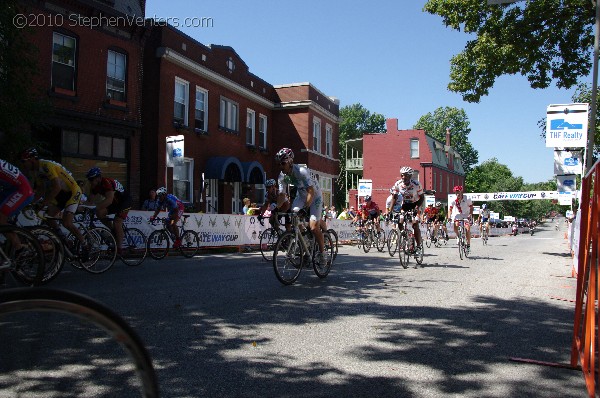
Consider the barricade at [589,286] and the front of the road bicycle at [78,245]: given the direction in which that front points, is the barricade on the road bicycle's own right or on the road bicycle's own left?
on the road bicycle's own left

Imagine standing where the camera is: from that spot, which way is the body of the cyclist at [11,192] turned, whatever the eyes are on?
to the viewer's left

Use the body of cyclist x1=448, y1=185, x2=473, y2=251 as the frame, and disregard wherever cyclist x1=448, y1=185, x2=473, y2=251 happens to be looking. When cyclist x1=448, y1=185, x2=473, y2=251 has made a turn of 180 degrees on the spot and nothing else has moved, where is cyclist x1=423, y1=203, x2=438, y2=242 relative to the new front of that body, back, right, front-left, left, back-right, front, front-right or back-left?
front

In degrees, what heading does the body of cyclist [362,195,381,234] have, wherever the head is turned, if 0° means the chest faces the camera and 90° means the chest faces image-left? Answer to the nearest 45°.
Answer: approximately 45°

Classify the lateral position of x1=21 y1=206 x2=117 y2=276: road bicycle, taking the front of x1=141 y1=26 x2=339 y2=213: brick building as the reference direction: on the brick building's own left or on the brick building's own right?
on the brick building's own right

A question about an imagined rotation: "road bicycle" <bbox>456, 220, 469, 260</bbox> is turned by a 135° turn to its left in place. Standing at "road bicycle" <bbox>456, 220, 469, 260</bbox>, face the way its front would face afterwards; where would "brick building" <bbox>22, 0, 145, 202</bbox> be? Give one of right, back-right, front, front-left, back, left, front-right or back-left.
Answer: back-left

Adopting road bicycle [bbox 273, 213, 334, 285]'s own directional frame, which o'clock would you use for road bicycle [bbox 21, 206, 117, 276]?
road bicycle [bbox 21, 206, 117, 276] is roughly at 2 o'clock from road bicycle [bbox 273, 213, 334, 285].

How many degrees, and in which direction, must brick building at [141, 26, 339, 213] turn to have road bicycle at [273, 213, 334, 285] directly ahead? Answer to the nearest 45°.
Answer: approximately 45° to its right

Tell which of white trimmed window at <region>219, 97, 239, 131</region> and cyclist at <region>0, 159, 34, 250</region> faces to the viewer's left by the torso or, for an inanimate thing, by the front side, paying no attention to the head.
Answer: the cyclist

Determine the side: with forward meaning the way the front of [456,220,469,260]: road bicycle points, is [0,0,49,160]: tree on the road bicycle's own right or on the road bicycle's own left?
on the road bicycle's own right

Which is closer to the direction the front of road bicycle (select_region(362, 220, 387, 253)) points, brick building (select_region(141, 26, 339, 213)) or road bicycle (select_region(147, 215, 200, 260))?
the road bicycle
